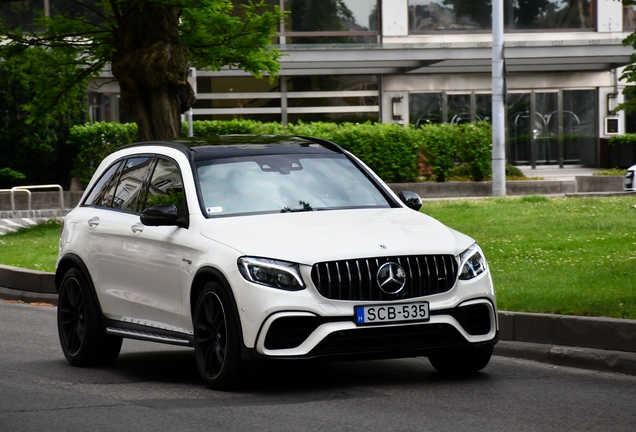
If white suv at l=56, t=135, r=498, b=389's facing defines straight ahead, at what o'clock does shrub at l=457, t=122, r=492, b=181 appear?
The shrub is roughly at 8 o'clock from the white suv.

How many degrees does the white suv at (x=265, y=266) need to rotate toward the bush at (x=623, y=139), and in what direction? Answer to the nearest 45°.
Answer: approximately 135° to its left

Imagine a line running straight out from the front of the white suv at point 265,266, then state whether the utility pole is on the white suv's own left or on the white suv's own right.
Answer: on the white suv's own left

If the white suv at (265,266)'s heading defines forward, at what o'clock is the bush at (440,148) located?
The bush is roughly at 8 o'clock from the white suv.

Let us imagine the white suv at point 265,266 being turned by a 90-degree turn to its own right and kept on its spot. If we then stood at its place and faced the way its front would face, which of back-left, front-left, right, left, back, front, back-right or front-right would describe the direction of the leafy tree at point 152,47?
back-right

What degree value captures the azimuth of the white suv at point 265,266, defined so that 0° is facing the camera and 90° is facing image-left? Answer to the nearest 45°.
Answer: approximately 315°

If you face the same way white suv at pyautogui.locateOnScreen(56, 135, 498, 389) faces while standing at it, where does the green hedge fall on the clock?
The green hedge is roughly at 8 o'clock from the white suv.

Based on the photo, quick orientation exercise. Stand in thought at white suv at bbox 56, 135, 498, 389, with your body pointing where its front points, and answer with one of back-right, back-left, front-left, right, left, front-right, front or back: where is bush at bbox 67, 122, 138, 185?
back-left
